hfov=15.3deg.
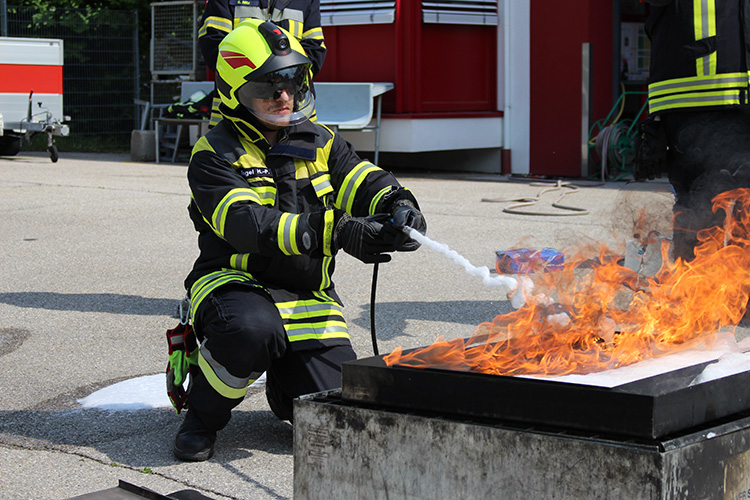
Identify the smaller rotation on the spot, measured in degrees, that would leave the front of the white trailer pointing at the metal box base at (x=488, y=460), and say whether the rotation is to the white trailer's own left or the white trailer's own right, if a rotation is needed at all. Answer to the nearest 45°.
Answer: approximately 45° to the white trailer's own right

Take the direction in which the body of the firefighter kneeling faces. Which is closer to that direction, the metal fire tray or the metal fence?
the metal fire tray

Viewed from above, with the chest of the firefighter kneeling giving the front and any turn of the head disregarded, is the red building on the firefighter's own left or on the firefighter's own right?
on the firefighter's own left

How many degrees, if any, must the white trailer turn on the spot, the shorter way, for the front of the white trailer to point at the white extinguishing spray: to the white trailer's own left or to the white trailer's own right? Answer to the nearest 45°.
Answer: approximately 45° to the white trailer's own right

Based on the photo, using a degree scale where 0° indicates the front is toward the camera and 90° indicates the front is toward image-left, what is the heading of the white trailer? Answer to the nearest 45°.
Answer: approximately 315°

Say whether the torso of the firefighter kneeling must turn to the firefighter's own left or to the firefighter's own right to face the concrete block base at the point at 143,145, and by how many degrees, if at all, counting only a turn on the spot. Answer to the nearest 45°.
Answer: approximately 135° to the firefighter's own left

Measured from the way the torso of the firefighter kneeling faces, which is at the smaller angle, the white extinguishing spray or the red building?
the white extinguishing spray

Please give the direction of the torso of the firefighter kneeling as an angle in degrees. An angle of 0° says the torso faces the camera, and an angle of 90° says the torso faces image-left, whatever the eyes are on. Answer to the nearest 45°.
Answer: approximately 315°
